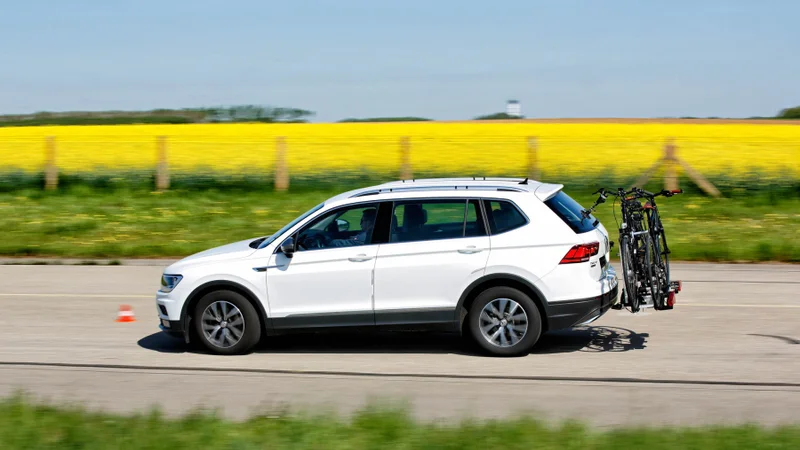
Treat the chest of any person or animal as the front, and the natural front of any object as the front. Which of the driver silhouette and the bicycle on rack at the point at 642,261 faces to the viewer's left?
the driver silhouette

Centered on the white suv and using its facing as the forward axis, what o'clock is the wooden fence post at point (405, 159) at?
The wooden fence post is roughly at 3 o'clock from the white suv.

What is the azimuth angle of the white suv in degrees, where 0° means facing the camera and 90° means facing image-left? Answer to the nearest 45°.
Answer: approximately 90°

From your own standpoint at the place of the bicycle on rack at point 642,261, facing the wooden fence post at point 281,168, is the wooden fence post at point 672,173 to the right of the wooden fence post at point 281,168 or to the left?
right

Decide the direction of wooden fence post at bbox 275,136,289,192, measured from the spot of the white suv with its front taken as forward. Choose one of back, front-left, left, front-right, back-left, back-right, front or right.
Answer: right

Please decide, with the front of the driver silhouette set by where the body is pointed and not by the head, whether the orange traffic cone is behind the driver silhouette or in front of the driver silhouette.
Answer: in front

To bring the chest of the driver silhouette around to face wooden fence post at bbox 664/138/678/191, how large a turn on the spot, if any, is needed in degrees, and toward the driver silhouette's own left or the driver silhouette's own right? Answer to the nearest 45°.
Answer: approximately 135° to the driver silhouette's own right

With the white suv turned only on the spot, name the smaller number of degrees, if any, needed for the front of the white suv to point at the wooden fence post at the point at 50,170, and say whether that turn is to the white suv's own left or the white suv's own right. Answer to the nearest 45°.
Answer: approximately 45° to the white suv's own right

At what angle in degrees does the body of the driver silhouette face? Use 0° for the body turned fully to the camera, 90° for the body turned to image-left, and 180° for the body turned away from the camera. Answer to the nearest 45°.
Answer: approximately 90°

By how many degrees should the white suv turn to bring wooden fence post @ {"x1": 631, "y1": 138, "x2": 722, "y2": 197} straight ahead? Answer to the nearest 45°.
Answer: approximately 135° to its right
